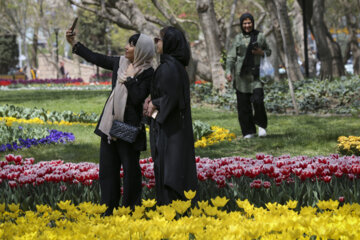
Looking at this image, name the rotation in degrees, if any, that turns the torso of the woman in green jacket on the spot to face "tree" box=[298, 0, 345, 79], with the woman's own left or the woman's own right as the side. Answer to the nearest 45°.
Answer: approximately 180°

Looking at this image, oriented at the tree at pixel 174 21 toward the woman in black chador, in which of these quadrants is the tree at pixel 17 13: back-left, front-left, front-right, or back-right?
back-right

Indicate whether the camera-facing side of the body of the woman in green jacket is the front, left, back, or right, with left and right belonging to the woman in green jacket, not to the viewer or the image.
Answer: front

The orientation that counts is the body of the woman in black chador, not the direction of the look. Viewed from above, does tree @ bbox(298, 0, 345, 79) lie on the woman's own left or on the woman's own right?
on the woman's own right

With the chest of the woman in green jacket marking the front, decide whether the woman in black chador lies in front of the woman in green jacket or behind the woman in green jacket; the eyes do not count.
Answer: in front

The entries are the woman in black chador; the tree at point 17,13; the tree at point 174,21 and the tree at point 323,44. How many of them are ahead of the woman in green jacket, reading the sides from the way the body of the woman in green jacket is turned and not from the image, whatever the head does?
1

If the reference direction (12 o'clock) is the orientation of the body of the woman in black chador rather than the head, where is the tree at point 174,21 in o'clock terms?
The tree is roughly at 3 o'clock from the woman in black chador.

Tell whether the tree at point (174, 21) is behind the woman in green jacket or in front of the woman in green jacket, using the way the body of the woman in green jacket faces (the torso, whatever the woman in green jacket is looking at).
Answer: behind

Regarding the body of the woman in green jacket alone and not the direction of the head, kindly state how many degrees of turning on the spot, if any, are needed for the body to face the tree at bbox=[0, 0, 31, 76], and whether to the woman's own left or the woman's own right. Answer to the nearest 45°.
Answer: approximately 135° to the woman's own right

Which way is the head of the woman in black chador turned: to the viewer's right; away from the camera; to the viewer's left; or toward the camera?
to the viewer's left

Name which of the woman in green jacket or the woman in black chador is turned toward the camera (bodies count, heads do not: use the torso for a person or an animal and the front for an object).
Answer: the woman in green jacket
